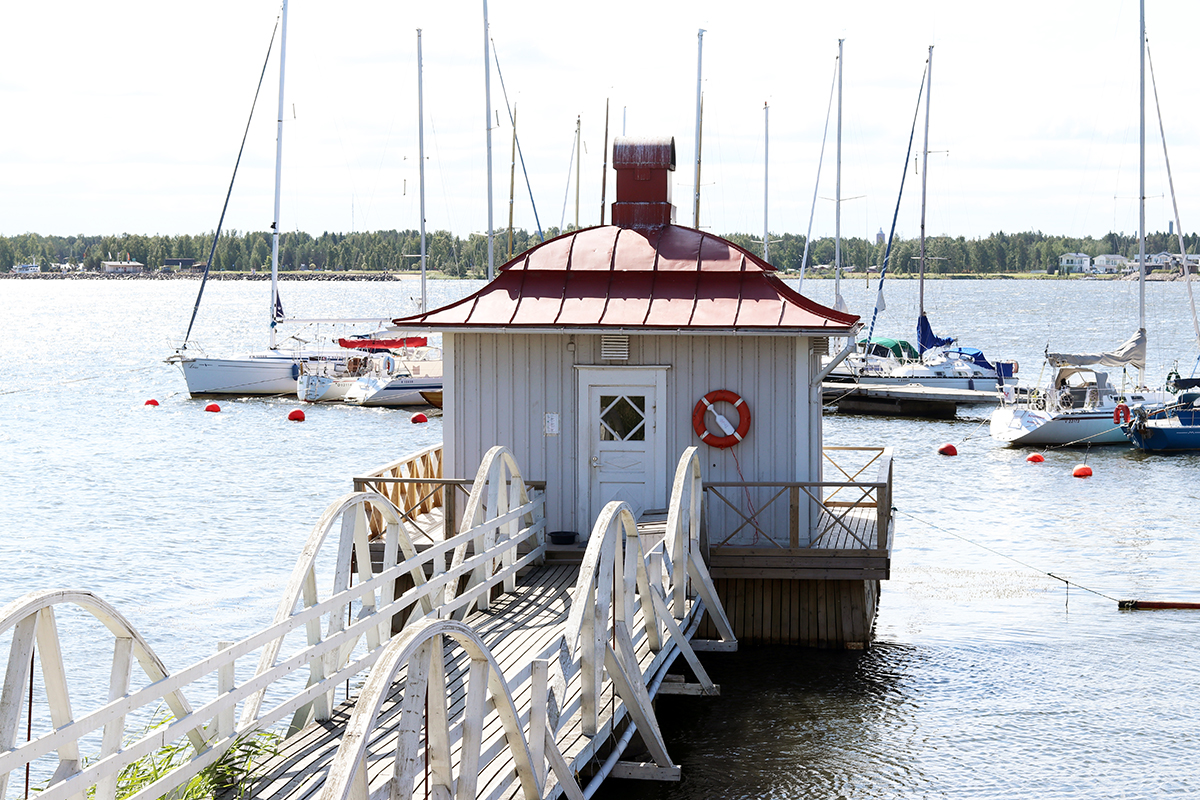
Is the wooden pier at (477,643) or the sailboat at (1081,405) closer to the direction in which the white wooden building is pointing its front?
the wooden pier

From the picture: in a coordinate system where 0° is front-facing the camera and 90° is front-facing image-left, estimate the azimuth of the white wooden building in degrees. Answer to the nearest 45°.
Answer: approximately 0°

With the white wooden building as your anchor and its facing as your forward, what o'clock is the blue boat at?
The blue boat is roughly at 7 o'clock from the white wooden building.

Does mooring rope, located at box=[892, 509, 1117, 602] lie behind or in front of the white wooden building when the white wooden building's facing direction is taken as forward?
behind

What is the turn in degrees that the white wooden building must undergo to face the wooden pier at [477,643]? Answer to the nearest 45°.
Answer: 0° — it already faces it

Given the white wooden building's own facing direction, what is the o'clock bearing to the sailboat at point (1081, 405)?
The sailboat is roughly at 7 o'clock from the white wooden building.
